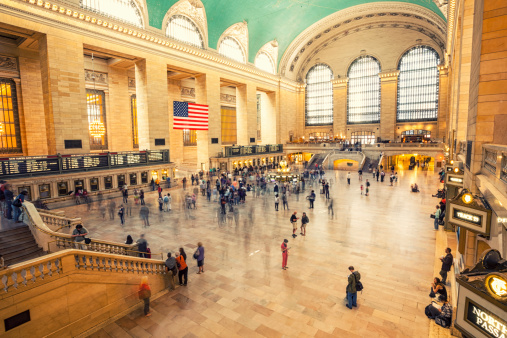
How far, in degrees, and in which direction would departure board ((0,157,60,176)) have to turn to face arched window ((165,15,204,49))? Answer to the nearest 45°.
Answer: approximately 90° to its left

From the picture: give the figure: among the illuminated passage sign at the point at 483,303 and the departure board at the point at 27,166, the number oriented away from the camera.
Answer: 0

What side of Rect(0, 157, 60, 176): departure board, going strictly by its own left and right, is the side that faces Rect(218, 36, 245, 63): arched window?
left

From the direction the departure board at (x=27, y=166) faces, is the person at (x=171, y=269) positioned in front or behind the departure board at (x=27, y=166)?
in front

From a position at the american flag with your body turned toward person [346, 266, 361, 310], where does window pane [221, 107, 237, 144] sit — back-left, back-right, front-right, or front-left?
back-left

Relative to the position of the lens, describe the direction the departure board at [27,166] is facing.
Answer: facing the viewer and to the right of the viewer

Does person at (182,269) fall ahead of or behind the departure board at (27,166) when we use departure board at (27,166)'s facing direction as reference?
ahead

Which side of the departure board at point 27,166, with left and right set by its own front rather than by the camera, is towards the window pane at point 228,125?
left

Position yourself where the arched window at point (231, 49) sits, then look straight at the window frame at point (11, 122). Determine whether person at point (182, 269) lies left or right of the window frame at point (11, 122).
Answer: left
